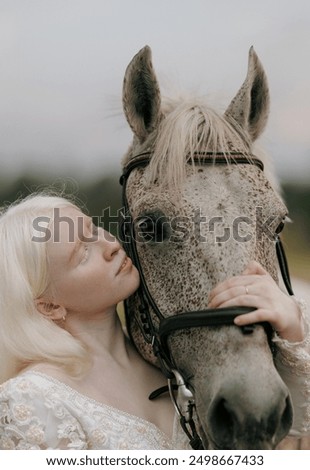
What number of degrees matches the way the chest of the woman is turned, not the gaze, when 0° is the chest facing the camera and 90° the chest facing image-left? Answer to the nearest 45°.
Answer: approximately 315°
